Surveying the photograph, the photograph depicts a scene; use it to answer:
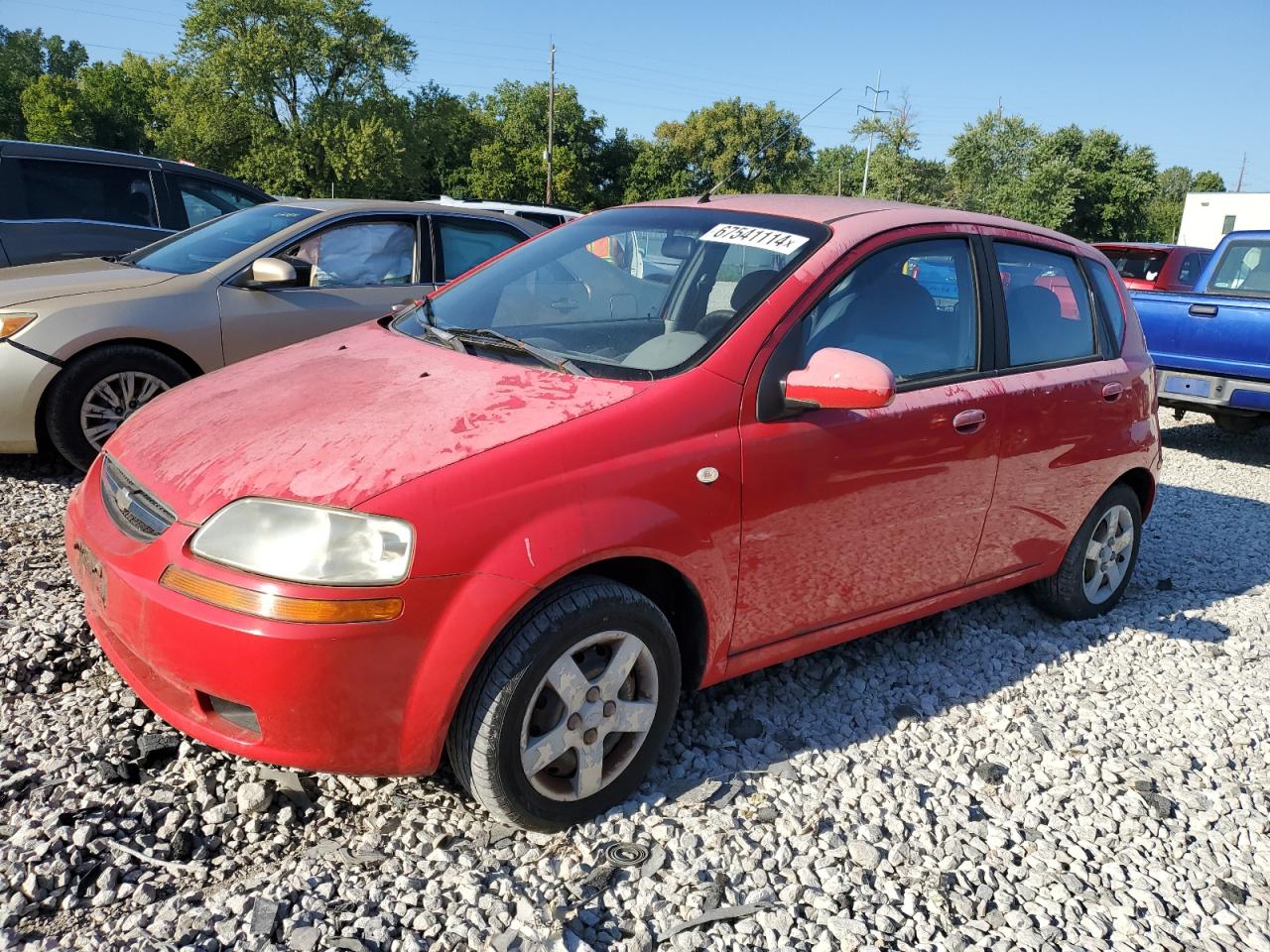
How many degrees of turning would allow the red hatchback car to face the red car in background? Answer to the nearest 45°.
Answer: approximately 180°

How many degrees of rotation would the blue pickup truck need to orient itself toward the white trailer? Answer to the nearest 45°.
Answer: approximately 45° to its left

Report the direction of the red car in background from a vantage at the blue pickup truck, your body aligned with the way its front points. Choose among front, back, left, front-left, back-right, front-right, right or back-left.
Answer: front-left

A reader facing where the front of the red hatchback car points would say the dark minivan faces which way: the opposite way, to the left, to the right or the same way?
the opposite way

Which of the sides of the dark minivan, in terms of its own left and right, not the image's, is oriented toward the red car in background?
front

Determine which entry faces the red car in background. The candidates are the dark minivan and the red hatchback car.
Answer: the dark minivan

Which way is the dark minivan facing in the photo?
to the viewer's right

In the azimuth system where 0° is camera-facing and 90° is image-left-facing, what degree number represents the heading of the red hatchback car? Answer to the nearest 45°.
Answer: approximately 45°

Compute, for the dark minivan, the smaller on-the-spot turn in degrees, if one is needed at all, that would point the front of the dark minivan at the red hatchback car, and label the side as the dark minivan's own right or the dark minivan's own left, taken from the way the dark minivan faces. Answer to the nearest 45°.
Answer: approximately 90° to the dark minivan's own right

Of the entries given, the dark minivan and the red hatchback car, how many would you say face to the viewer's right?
1

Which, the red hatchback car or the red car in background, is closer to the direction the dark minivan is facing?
the red car in background
